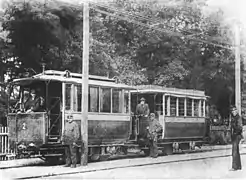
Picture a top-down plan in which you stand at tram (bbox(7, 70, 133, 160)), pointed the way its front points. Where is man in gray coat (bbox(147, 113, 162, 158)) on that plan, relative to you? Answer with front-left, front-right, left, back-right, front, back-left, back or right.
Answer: back

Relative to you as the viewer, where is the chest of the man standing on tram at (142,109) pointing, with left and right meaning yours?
facing the viewer

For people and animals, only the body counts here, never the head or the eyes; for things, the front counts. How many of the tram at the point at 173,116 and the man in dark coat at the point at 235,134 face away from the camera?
0

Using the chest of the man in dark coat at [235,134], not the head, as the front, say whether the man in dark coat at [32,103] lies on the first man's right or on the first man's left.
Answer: on the first man's right

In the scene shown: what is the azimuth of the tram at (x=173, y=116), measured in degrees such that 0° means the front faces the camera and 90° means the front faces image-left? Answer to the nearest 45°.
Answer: approximately 45°

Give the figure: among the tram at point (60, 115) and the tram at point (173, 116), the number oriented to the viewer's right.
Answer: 0

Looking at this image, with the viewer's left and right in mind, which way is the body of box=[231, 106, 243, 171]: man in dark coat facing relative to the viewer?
facing the viewer and to the left of the viewer

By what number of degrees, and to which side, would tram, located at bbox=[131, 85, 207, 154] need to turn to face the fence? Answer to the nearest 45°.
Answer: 0° — it already faces it

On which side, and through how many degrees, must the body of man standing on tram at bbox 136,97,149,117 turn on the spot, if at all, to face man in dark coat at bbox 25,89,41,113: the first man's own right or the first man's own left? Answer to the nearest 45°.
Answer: approximately 45° to the first man's own right
